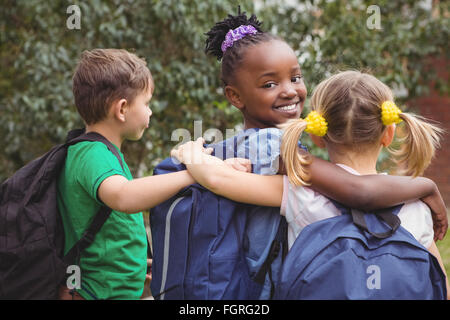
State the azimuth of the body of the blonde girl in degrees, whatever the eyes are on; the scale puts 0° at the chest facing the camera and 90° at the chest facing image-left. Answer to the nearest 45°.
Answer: approximately 180°

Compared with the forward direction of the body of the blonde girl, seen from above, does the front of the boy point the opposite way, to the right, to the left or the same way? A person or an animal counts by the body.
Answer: to the right

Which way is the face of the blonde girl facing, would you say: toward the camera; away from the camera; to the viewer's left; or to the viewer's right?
away from the camera

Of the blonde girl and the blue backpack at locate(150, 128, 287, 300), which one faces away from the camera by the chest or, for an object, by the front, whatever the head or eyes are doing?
the blonde girl

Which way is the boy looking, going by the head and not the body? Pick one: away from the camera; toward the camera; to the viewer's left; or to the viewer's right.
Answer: to the viewer's right

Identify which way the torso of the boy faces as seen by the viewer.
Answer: to the viewer's right

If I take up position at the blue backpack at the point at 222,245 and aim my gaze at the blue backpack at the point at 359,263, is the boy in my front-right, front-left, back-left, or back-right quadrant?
back-left

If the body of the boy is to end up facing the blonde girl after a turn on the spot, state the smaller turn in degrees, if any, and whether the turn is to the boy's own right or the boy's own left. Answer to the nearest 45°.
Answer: approximately 45° to the boy's own right
